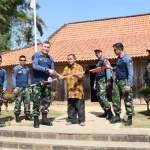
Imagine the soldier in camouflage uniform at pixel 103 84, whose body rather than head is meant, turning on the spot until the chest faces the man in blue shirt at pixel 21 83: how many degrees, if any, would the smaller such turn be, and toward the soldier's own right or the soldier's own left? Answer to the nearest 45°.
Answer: approximately 45° to the soldier's own right

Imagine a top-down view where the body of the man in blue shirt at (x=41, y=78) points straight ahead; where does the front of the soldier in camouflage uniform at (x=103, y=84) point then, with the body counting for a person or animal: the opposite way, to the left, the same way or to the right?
to the right

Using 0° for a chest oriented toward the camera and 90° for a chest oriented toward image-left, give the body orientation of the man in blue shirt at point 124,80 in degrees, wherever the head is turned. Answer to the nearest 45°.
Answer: approximately 45°

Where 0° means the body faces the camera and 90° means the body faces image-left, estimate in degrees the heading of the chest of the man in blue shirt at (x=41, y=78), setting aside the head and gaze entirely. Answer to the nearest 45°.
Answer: approximately 315°

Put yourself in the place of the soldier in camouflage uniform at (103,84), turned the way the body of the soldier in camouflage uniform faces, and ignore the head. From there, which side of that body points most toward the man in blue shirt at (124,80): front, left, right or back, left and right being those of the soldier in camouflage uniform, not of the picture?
left

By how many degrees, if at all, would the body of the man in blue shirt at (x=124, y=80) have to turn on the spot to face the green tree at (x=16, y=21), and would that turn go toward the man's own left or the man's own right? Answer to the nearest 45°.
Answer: approximately 90° to the man's own right

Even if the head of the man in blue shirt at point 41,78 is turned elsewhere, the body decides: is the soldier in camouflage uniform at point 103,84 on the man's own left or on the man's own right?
on the man's own left

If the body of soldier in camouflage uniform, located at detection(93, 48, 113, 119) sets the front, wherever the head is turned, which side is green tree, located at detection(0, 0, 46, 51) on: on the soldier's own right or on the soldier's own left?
on the soldier's own right
